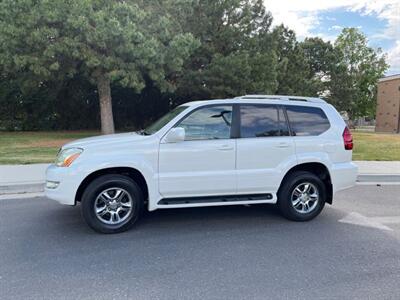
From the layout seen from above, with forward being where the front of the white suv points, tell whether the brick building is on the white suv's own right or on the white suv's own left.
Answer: on the white suv's own right

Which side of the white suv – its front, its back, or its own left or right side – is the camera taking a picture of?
left
